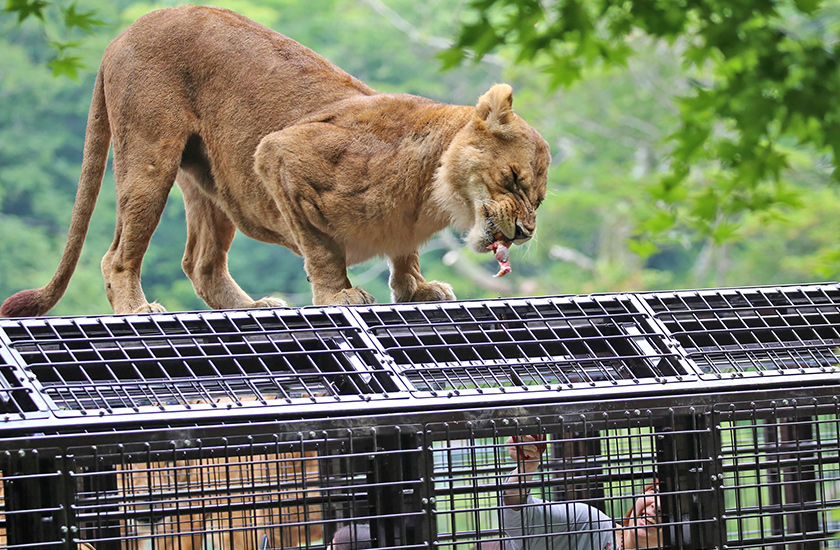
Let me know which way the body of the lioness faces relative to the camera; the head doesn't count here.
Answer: to the viewer's right
